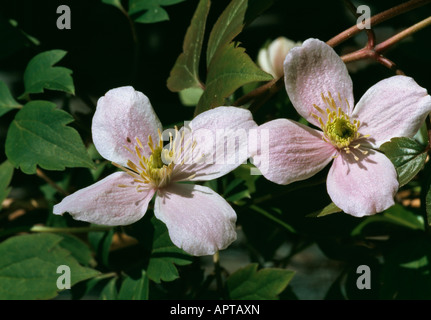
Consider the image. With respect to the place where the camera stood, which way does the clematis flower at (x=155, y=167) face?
facing the viewer

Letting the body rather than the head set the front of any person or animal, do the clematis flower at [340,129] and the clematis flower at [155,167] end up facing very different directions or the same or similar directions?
same or similar directions

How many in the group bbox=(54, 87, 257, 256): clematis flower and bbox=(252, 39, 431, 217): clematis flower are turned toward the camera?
2
